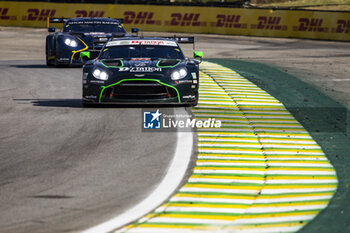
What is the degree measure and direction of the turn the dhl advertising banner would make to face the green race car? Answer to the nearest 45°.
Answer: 0° — it already faces it

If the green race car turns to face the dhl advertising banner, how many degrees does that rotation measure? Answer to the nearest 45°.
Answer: approximately 180°

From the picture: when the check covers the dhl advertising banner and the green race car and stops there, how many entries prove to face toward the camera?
2

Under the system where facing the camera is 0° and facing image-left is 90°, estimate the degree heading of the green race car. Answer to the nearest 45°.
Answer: approximately 0°
